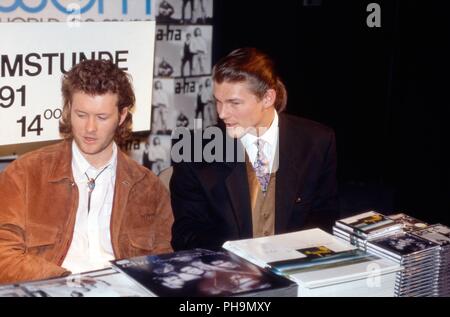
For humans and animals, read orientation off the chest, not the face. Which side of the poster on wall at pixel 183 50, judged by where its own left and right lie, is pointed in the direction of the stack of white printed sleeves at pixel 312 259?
front

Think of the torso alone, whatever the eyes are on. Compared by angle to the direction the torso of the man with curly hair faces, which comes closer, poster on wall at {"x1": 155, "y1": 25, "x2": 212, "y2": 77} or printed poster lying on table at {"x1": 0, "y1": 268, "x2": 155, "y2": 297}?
the printed poster lying on table

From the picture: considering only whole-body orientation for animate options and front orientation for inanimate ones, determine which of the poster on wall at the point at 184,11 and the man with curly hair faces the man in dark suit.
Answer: the poster on wall

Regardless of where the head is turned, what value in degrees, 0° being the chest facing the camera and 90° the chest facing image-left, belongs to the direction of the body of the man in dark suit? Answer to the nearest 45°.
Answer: approximately 0°

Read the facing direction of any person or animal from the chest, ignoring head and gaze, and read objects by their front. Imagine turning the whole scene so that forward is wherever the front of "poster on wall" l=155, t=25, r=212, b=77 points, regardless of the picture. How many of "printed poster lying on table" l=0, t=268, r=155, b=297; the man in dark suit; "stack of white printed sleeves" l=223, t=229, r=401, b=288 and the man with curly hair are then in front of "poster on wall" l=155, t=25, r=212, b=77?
4

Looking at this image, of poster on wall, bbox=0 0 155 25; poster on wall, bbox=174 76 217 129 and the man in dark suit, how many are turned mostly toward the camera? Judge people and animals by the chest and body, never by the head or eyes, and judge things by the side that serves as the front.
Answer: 3

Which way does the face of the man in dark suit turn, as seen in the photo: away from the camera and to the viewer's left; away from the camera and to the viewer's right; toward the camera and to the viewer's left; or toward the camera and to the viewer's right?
toward the camera and to the viewer's left

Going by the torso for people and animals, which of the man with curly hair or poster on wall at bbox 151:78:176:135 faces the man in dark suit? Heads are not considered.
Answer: the poster on wall
